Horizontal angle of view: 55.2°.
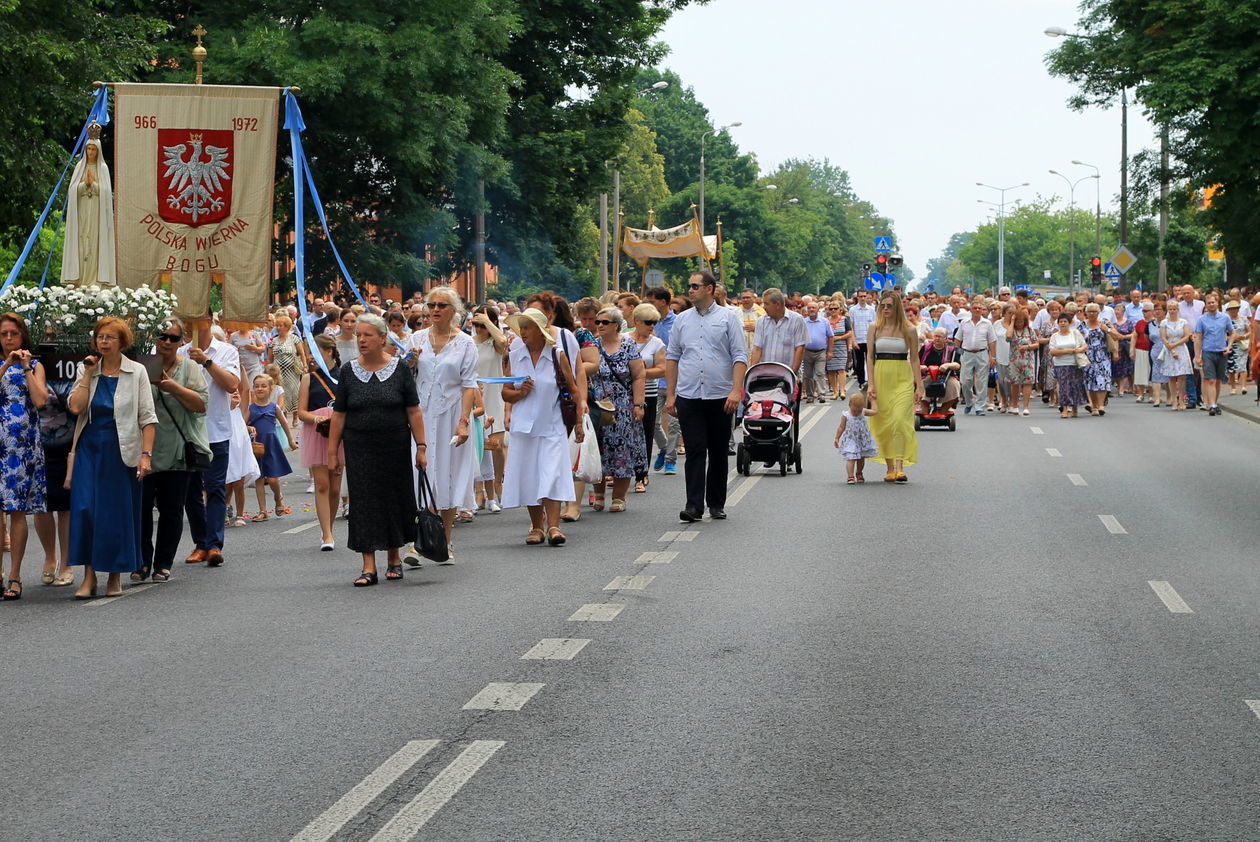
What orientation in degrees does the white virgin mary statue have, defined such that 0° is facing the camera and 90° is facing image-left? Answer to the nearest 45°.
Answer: approximately 0°

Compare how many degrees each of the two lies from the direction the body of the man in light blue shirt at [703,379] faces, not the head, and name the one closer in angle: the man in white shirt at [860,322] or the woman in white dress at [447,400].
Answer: the woman in white dress

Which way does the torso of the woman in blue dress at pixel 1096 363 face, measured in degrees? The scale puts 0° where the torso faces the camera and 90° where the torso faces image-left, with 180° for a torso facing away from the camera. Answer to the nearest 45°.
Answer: approximately 0°

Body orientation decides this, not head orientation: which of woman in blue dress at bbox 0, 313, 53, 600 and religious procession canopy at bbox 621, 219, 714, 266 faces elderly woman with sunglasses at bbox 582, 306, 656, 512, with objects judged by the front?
the religious procession canopy

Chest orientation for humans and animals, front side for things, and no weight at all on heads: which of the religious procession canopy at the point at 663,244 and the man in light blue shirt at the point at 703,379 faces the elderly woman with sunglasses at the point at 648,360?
the religious procession canopy

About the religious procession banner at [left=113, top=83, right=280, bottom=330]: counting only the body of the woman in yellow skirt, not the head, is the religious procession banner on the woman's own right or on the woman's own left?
on the woman's own right
